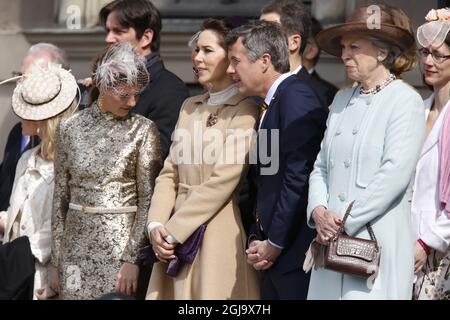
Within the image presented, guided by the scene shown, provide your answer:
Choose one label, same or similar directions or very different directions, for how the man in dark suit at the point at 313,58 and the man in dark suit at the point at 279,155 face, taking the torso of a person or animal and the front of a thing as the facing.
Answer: same or similar directions

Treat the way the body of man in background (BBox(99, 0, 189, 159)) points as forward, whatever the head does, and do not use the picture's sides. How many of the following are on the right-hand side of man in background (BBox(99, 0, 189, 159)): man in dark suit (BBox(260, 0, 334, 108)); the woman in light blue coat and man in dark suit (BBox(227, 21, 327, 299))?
0

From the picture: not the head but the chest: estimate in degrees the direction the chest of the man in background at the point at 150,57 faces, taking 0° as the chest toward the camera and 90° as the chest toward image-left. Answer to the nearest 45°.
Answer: approximately 45°

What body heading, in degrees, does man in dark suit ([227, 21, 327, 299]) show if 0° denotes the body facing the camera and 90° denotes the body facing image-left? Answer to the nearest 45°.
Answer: approximately 90°

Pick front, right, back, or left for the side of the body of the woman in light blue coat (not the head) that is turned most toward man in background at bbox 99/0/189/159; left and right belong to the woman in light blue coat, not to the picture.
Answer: right

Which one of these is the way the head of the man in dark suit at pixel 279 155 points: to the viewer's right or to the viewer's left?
to the viewer's left

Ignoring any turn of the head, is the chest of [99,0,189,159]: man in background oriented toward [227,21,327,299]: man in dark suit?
no

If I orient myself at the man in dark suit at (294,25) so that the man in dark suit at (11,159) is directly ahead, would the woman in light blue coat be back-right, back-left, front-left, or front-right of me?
back-left

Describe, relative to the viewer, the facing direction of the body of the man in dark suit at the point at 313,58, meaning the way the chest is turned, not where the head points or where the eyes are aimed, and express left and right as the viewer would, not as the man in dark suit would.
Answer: facing to the left of the viewer

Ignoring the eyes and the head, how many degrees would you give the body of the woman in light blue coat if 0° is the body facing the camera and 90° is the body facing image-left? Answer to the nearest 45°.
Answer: approximately 45°

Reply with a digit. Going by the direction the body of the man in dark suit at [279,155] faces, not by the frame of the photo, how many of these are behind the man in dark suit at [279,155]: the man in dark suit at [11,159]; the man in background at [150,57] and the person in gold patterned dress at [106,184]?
0
